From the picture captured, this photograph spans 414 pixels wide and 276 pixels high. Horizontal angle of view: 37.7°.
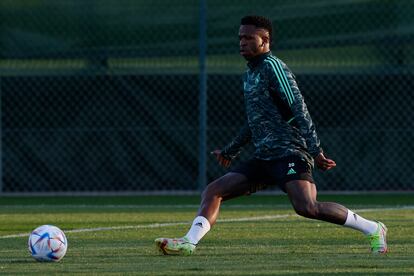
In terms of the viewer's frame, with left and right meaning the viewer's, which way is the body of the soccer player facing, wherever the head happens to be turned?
facing the viewer and to the left of the viewer

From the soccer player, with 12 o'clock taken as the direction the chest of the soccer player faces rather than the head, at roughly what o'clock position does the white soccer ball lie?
The white soccer ball is roughly at 1 o'clock from the soccer player.

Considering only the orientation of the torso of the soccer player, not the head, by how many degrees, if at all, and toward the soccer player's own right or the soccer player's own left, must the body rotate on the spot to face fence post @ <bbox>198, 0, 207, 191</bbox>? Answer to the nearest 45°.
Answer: approximately 135° to the soccer player's own right

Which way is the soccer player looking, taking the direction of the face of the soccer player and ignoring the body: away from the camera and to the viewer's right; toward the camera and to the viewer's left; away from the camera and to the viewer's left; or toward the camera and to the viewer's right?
toward the camera and to the viewer's left
